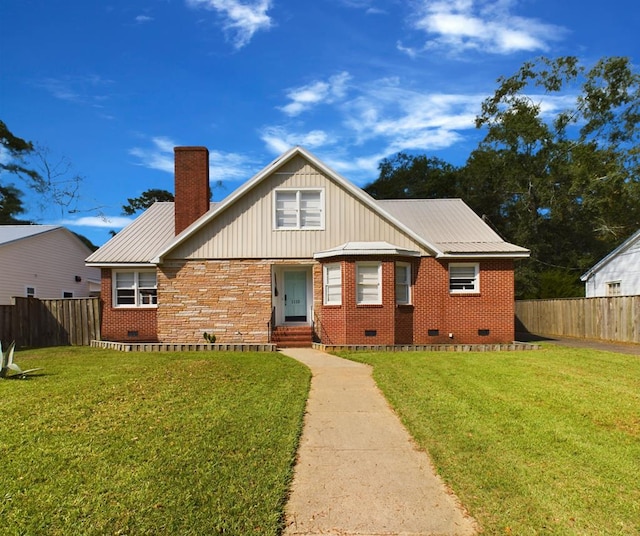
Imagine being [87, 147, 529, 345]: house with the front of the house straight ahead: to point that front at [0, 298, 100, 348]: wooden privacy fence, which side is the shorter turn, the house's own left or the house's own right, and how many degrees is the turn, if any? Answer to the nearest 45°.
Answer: approximately 90° to the house's own right

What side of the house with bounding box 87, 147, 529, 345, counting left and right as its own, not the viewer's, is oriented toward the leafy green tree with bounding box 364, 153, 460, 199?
back

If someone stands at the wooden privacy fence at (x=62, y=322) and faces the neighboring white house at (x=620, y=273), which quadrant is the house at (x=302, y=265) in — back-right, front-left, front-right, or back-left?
front-right

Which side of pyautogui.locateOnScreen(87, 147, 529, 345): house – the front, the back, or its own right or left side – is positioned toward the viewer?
front

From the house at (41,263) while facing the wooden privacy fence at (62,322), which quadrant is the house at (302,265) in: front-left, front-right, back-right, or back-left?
front-left
